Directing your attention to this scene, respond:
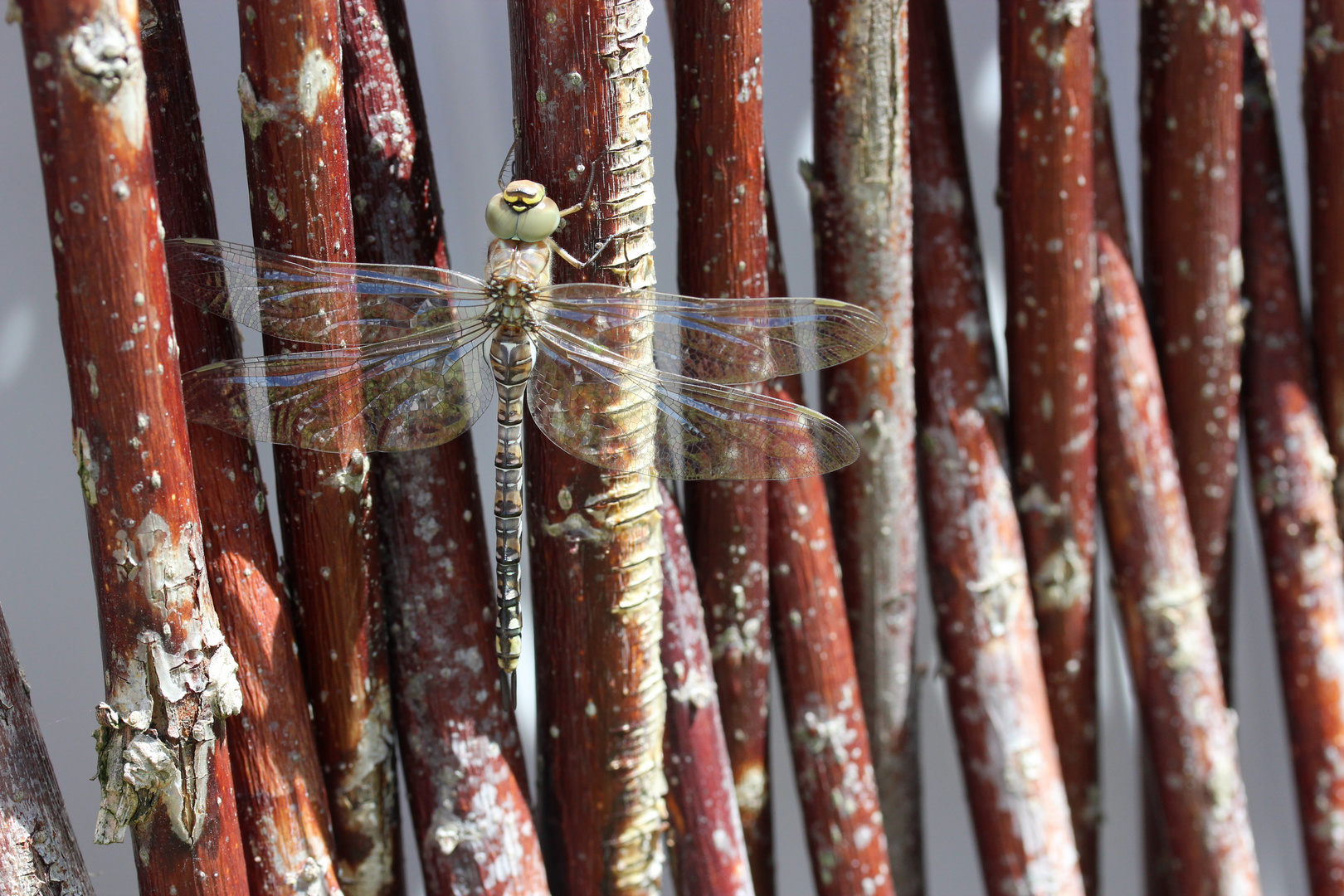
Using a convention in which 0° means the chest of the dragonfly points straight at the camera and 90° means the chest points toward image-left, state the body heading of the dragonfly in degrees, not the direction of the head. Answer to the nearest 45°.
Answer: approximately 180°
